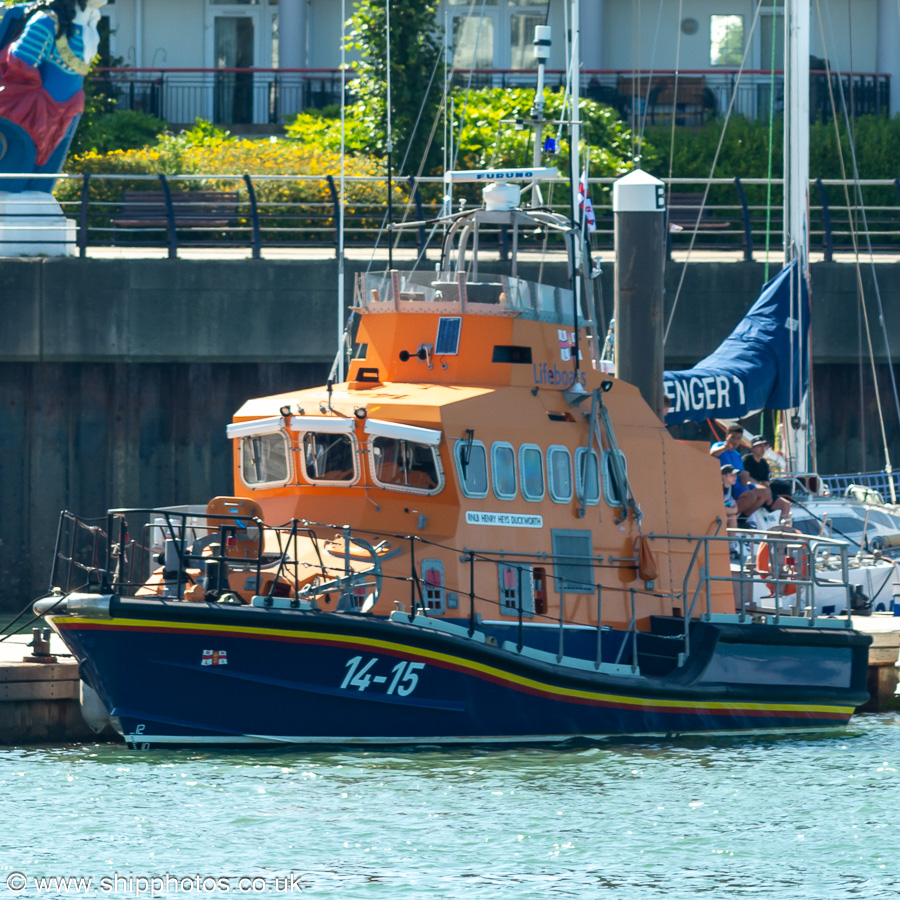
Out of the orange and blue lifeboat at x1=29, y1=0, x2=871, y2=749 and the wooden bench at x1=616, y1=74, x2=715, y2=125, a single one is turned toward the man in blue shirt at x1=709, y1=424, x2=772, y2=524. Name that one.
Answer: the wooden bench

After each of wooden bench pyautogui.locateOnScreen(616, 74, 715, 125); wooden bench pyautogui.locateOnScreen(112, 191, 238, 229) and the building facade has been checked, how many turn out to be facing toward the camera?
3

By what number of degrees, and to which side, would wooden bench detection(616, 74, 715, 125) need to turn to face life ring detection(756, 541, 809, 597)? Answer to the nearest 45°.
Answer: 0° — it already faces it

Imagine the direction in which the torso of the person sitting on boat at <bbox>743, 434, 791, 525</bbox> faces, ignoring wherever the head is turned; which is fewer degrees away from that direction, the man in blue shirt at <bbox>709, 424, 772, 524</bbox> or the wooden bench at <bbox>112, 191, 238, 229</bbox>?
the man in blue shirt

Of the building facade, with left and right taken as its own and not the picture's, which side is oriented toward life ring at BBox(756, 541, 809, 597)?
front

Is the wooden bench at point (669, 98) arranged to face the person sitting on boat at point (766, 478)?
yes

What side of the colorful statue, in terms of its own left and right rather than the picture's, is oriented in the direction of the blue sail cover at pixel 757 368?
front

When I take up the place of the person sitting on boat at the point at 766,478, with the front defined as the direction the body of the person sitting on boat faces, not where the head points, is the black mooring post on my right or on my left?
on my right

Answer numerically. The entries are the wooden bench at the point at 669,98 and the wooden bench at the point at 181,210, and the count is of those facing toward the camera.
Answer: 2

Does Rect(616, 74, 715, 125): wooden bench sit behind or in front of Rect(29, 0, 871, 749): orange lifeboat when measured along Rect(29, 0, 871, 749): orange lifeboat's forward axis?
behind
